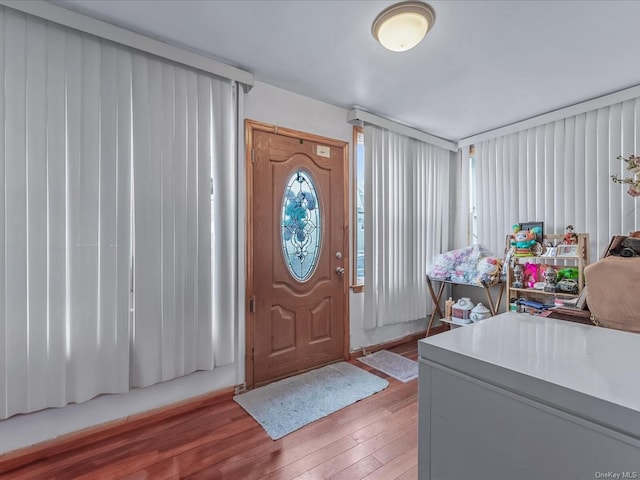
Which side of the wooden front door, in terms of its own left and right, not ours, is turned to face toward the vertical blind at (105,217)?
right

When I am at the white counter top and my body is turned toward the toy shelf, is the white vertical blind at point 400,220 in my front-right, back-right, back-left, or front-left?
front-left

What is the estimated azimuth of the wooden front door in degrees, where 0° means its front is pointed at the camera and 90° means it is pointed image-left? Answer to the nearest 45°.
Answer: approximately 315°

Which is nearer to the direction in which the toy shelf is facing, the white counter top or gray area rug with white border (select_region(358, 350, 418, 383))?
the white counter top

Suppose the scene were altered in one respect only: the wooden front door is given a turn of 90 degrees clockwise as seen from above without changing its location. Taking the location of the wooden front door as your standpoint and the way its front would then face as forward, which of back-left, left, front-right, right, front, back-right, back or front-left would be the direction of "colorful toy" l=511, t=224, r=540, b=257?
back-left

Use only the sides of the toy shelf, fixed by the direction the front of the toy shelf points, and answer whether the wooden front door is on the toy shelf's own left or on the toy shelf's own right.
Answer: on the toy shelf's own right

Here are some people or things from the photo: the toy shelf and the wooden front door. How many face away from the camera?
0

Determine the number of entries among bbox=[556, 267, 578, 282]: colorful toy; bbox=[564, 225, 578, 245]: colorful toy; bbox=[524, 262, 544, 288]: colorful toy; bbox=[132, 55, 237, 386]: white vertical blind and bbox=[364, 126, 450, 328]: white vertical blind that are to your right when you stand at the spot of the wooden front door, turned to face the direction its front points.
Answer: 1

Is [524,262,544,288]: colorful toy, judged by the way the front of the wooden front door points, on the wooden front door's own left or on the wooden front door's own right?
on the wooden front door's own left

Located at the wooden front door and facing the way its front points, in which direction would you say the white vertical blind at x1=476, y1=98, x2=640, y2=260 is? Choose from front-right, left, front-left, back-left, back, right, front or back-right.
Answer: front-left

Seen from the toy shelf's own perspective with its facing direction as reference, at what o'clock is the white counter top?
The white counter top is roughly at 12 o'clock from the toy shelf.

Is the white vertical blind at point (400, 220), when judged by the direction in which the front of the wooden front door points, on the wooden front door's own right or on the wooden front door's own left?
on the wooden front door's own left

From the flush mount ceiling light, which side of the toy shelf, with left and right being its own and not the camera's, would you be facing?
front

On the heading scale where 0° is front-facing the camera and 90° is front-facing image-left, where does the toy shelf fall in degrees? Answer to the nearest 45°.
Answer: approximately 0°
